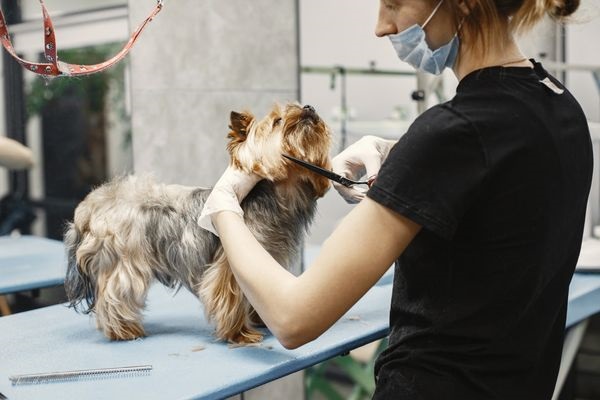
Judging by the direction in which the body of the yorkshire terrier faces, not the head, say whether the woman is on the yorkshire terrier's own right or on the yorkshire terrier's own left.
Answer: on the yorkshire terrier's own right

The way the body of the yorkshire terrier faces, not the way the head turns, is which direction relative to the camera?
to the viewer's right

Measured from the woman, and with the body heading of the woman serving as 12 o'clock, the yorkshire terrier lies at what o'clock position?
The yorkshire terrier is roughly at 12 o'clock from the woman.

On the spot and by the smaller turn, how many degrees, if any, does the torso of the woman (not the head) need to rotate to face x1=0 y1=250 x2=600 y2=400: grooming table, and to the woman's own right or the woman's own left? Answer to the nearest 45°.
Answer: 0° — they already face it

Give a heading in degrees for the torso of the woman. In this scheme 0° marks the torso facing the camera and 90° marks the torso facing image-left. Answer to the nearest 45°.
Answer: approximately 135°

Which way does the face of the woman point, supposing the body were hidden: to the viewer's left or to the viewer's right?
to the viewer's left

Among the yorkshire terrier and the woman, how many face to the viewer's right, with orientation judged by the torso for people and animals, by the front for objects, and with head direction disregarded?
1

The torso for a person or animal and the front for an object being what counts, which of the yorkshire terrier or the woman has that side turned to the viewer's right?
the yorkshire terrier
